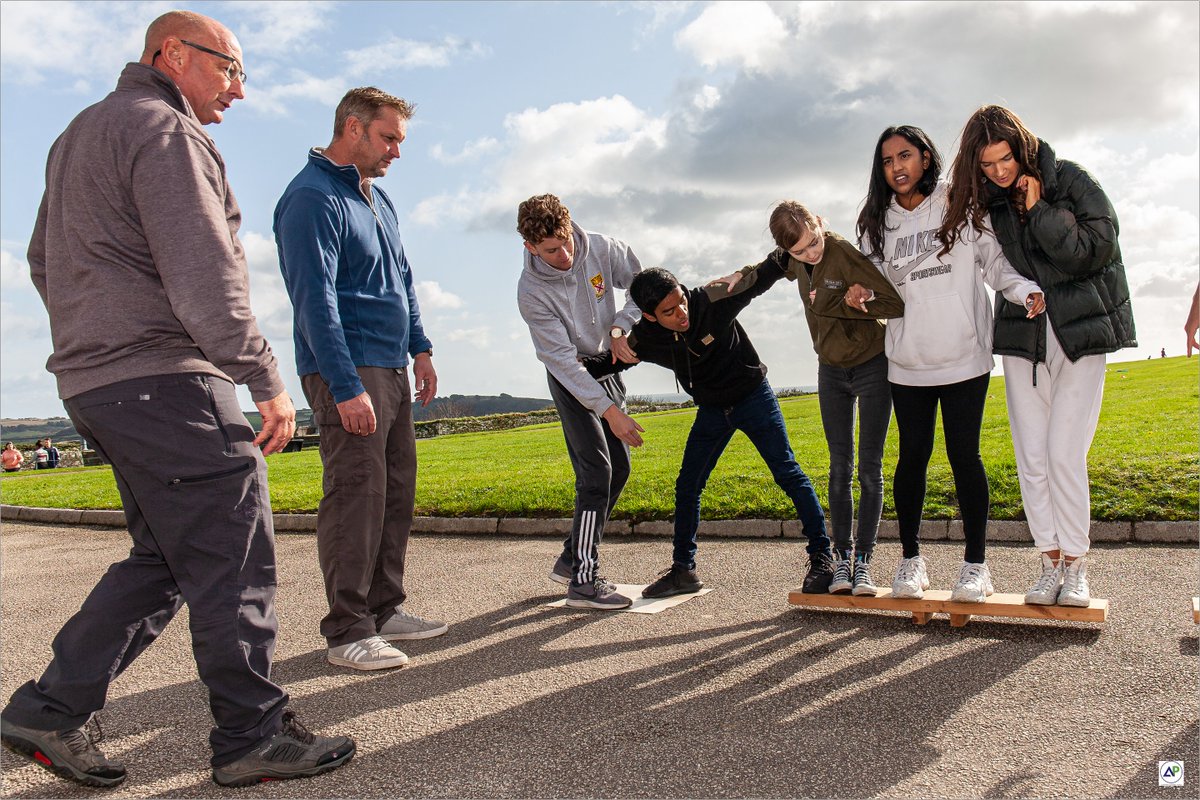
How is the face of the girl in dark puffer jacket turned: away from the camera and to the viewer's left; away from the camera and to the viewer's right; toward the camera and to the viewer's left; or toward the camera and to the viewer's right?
toward the camera and to the viewer's left

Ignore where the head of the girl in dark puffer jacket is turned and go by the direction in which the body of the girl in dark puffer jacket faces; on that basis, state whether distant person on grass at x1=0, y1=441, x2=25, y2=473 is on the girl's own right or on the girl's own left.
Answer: on the girl's own right

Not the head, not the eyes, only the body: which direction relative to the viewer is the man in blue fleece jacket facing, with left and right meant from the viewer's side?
facing the viewer and to the right of the viewer

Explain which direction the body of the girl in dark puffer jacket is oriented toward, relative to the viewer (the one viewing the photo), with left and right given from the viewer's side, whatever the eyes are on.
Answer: facing the viewer and to the left of the viewer

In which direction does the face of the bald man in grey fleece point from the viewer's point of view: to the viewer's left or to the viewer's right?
to the viewer's right

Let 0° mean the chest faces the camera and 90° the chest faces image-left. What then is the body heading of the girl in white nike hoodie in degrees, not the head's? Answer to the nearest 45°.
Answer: approximately 0°

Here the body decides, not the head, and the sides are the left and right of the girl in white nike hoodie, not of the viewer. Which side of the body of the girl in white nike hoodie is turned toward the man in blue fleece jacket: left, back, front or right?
right

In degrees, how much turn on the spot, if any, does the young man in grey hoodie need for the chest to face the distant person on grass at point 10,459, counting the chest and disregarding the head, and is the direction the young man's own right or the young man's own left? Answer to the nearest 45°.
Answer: approximately 180°

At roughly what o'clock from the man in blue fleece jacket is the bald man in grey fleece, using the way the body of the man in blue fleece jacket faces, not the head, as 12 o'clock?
The bald man in grey fleece is roughly at 2 o'clock from the man in blue fleece jacket.
